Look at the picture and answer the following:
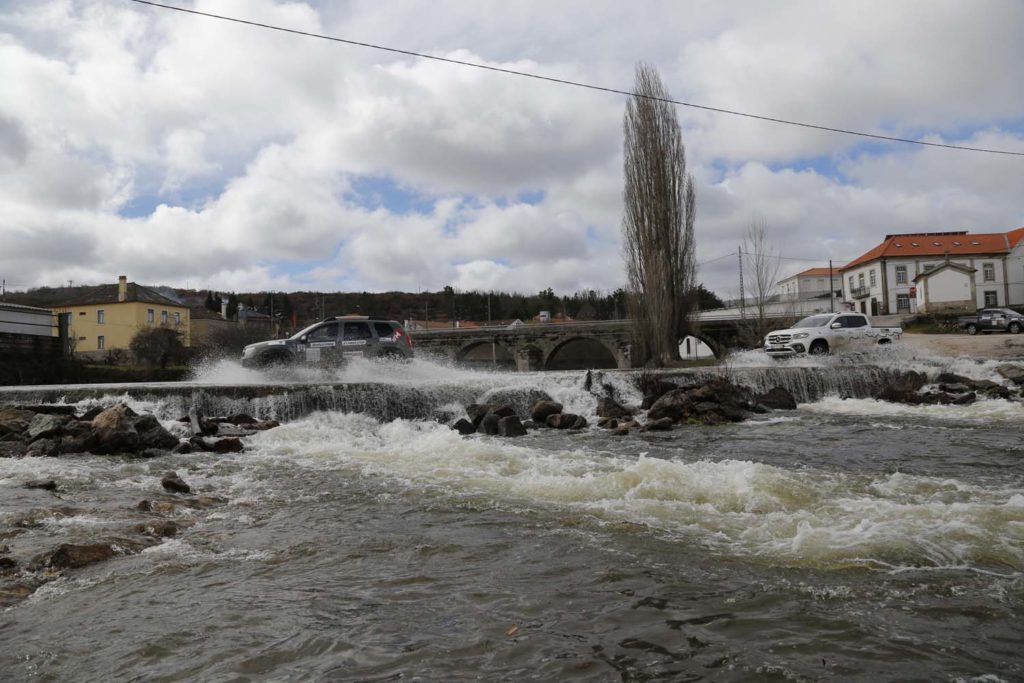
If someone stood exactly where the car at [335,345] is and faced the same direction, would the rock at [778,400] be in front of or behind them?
behind

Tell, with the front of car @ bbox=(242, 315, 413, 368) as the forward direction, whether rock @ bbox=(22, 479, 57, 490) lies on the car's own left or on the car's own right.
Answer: on the car's own left

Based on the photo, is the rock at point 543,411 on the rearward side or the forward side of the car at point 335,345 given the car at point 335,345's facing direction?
on the rearward side

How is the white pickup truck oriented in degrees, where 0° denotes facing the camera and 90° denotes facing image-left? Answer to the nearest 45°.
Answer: approximately 45°

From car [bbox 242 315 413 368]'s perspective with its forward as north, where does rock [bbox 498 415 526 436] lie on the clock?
The rock is roughly at 8 o'clock from the car.

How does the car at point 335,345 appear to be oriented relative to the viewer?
to the viewer's left

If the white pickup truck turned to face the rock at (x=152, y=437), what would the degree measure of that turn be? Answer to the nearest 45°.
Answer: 0° — it already faces it

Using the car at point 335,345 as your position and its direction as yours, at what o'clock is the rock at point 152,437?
The rock is roughly at 10 o'clock from the car.

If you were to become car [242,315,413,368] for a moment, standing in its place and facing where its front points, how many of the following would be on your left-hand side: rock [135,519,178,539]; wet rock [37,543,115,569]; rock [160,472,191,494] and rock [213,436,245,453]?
4
